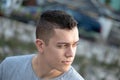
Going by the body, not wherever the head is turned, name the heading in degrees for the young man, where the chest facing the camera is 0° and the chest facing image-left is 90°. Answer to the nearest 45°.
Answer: approximately 315°
